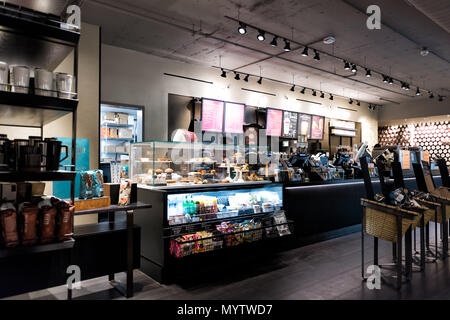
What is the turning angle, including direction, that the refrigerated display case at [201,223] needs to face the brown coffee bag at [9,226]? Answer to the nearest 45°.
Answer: approximately 90° to its right

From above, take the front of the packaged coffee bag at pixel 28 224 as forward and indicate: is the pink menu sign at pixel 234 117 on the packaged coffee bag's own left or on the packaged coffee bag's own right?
on the packaged coffee bag's own left

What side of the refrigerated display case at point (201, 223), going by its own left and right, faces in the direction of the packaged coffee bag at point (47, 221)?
right

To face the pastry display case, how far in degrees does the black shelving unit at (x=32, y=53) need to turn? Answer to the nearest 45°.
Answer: approximately 90° to its left

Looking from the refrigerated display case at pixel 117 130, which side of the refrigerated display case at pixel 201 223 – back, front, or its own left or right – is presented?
back

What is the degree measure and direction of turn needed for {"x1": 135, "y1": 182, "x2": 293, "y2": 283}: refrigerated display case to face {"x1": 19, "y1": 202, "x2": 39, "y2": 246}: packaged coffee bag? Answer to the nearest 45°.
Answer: approximately 90° to its right

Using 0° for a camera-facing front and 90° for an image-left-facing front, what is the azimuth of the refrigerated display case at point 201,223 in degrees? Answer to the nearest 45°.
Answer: approximately 315°

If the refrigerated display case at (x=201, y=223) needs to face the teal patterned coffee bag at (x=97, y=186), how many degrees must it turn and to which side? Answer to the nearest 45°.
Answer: approximately 90° to its right
